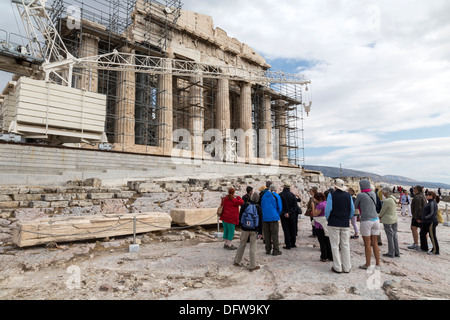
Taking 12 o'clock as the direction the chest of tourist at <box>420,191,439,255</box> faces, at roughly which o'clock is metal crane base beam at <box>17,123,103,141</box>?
The metal crane base beam is roughly at 12 o'clock from the tourist.

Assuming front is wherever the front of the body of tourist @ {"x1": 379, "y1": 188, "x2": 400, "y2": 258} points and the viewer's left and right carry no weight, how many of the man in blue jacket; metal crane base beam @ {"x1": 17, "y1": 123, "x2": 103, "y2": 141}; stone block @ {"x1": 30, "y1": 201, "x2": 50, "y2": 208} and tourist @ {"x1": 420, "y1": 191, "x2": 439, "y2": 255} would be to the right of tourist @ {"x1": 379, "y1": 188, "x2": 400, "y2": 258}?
1

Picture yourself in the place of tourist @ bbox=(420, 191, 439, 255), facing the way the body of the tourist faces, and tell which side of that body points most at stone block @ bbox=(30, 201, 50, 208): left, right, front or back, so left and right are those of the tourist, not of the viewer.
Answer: front

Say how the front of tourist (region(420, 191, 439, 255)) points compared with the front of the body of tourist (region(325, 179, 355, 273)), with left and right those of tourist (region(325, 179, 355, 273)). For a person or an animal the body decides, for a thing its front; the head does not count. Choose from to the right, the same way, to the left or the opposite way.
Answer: to the left

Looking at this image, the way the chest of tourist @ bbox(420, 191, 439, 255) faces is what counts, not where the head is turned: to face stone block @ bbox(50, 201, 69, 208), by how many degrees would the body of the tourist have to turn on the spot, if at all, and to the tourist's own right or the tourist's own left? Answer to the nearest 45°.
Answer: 0° — they already face it

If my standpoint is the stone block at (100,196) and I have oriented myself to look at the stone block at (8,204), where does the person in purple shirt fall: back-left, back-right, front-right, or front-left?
back-left

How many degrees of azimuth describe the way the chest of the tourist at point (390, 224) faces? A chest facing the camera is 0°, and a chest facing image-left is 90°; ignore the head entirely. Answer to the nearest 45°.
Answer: approximately 135°

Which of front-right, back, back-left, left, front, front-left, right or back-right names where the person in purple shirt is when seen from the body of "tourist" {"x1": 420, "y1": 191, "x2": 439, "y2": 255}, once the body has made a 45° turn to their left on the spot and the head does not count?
front

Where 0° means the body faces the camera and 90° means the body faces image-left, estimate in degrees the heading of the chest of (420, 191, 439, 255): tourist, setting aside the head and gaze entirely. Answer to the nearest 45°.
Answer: approximately 90°

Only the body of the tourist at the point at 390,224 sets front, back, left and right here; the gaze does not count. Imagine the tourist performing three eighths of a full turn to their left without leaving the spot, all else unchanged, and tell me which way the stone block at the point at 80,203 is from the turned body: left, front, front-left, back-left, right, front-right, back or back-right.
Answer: right

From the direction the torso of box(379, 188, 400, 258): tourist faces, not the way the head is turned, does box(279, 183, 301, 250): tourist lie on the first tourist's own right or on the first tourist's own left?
on the first tourist's own left

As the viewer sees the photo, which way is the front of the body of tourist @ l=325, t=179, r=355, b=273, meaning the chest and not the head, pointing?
away from the camera

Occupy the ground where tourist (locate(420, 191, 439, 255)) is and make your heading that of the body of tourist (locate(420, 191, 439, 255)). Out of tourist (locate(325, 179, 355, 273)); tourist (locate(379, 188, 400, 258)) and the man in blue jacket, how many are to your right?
0

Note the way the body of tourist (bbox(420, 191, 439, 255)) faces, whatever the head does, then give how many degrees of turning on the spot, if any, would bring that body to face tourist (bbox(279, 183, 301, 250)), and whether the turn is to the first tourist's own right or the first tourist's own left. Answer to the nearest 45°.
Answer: approximately 45° to the first tourist's own left
